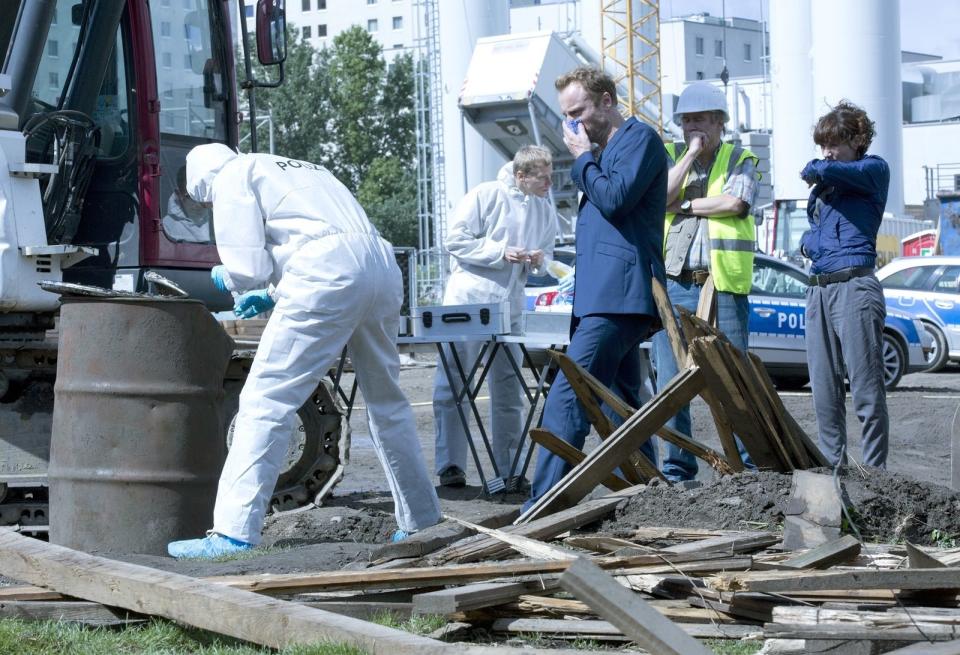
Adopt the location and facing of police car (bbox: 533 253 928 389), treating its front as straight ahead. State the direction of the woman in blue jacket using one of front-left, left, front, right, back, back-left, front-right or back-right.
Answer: right

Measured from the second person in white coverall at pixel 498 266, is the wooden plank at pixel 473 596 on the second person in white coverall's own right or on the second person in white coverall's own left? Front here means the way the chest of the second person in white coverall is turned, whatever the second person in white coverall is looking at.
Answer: on the second person in white coverall's own right

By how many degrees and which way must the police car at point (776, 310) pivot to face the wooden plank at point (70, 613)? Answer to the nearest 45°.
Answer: approximately 90° to its right

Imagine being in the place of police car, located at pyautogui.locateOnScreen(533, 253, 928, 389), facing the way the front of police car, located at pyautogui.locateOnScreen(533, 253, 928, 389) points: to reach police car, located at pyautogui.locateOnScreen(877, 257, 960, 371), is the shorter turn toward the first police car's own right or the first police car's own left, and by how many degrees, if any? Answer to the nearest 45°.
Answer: approximately 45° to the first police car's own left

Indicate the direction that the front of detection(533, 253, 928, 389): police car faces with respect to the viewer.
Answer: facing to the right of the viewer

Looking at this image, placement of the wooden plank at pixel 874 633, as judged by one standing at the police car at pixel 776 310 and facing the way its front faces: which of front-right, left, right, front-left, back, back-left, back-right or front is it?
right

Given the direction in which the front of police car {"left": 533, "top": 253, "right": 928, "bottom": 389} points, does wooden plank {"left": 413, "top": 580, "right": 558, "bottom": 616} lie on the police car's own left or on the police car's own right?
on the police car's own right

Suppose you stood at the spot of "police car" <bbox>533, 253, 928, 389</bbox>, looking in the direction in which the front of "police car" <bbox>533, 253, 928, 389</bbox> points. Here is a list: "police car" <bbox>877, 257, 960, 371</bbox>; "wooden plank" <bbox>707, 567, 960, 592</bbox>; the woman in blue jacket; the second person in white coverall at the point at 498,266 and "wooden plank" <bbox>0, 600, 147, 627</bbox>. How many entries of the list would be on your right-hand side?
4
